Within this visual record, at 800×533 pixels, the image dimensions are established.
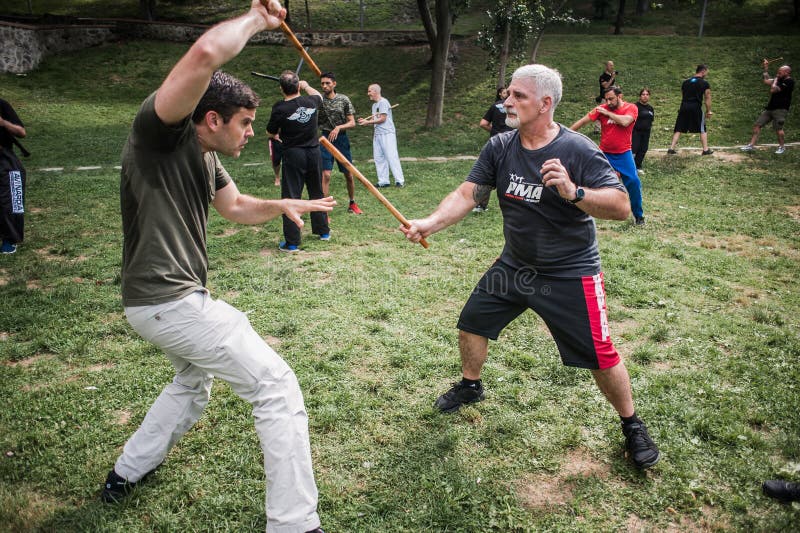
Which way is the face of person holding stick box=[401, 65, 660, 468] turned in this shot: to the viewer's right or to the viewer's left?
to the viewer's left

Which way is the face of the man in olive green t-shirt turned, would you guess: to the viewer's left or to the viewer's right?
to the viewer's right

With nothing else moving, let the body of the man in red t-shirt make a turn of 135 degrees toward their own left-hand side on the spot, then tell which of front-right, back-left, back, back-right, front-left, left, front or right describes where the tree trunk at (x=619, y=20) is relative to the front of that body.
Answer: left

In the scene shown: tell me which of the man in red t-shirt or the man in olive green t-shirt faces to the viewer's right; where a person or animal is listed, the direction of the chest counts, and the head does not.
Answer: the man in olive green t-shirt

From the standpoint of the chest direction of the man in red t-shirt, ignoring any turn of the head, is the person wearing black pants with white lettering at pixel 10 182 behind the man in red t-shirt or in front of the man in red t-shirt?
in front

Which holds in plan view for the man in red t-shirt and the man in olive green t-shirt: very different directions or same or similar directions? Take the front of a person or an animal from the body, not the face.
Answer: very different directions

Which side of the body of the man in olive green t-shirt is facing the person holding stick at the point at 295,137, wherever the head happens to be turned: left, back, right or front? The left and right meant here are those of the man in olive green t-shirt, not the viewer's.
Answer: left

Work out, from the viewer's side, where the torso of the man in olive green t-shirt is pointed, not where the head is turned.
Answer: to the viewer's right

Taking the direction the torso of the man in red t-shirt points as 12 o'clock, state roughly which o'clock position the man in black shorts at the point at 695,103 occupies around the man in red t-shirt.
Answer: The man in black shorts is roughly at 5 o'clock from the man in red t-shirt.

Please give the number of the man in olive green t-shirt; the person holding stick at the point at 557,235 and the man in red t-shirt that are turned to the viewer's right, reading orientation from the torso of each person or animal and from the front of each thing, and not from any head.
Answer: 1

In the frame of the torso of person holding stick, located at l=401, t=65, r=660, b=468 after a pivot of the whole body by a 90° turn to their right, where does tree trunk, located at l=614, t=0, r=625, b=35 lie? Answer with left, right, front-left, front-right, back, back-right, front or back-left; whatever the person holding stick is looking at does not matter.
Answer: front-right

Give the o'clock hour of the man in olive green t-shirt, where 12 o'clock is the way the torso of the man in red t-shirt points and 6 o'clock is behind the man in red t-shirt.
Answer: The man in olive green t-shirt is roughly at 11 o'clock from the man in red t-shirt.

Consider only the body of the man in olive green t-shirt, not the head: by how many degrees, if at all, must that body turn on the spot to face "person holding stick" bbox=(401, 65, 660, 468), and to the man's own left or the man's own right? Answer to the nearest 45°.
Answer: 0° — they already face them

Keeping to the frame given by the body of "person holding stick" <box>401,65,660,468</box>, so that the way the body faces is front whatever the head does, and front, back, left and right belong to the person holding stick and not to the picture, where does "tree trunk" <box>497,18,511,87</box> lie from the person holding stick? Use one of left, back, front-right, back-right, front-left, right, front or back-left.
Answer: back-right
